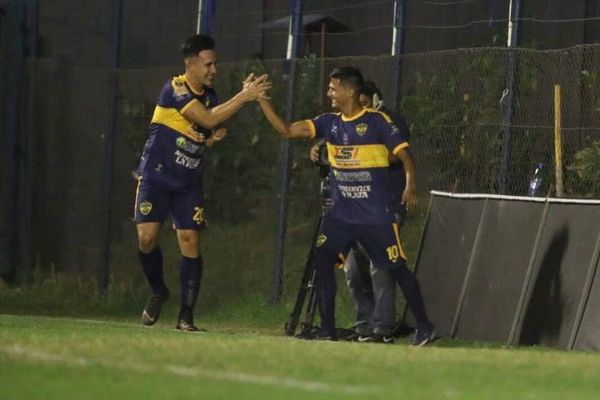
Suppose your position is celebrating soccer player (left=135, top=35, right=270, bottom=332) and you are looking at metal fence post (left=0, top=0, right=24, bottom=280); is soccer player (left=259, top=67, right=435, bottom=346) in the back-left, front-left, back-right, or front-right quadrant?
back-right

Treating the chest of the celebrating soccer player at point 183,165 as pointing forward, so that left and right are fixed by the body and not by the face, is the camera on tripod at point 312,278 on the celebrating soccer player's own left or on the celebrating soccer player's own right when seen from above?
on the celebrating soccer player's own left

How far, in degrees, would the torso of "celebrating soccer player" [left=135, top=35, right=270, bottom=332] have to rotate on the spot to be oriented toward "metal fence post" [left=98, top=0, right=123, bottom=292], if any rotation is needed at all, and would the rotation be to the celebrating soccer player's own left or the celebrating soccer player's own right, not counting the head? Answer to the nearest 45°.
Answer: approximately 135° to the celebrating soccer player's own left

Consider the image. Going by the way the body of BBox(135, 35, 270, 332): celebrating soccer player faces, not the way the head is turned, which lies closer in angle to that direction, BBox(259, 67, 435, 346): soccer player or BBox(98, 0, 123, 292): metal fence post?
the soccer player

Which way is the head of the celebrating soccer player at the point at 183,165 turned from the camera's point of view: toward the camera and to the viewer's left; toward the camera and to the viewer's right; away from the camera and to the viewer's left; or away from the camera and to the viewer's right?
toward the camera and to the viewer's right

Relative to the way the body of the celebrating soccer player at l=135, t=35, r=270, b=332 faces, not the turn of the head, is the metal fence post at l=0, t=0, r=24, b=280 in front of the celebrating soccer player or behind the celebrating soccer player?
behind

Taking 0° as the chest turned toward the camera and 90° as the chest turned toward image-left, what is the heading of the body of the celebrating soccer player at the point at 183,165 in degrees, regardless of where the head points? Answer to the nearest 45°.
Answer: approximately 315°

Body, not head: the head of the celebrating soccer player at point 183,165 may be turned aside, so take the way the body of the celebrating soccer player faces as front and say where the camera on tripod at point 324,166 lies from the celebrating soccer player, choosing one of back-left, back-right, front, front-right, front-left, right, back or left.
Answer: front-left
